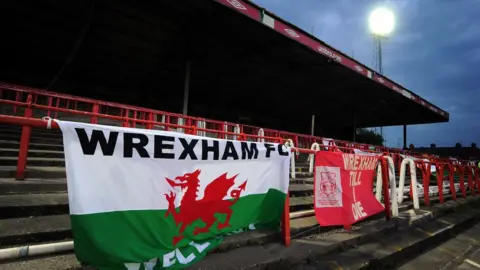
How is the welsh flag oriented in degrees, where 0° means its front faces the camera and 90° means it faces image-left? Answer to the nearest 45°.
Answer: approximately 315°

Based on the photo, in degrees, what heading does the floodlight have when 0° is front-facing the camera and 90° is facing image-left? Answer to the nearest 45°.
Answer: approximately 0°

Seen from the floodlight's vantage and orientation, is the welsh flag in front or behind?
in front

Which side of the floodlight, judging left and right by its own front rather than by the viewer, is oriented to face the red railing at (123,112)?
front

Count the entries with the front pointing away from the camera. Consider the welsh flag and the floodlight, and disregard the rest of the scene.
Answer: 0

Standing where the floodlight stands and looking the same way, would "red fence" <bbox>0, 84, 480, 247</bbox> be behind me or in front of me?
in front

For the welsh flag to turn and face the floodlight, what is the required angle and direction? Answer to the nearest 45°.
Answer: approximately 90° to its left

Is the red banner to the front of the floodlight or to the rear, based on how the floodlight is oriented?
to the front
